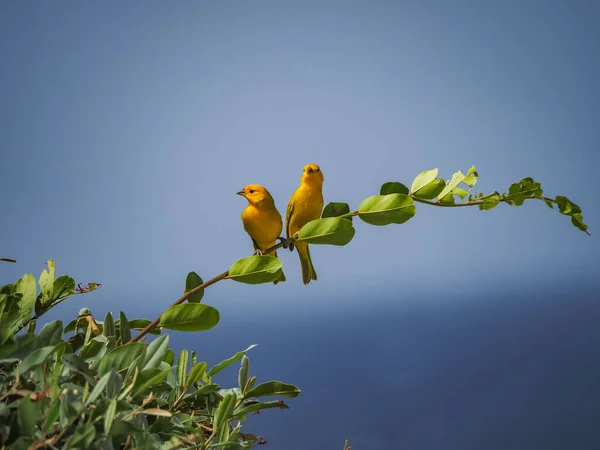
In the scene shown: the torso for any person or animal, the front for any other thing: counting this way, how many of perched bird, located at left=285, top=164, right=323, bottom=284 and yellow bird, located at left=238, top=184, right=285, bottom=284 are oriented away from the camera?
0

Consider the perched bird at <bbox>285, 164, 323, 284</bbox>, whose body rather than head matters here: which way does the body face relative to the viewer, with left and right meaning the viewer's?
facing the viewer and to the right of the viewer

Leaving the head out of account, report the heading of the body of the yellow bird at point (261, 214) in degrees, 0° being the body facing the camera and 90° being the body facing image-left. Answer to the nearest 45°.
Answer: approximately 45°
